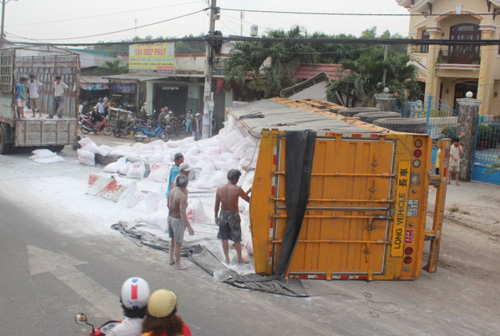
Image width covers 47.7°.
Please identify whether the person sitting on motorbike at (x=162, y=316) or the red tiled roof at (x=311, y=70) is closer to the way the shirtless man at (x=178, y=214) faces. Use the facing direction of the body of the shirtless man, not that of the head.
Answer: the red tiled roof

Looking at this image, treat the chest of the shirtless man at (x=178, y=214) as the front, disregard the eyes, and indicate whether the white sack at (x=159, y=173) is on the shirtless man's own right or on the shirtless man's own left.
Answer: on the shirtless man's own left

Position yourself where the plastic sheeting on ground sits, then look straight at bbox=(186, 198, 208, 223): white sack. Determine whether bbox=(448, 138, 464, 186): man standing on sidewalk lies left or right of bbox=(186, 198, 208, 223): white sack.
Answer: right

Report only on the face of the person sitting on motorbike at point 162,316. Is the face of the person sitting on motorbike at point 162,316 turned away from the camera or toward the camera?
away from the camera

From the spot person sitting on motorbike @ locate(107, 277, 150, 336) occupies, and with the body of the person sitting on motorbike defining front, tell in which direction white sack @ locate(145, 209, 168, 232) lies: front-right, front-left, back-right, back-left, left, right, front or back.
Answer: front-right

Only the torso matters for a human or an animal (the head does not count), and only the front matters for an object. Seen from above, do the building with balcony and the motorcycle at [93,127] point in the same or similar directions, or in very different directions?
very different directions

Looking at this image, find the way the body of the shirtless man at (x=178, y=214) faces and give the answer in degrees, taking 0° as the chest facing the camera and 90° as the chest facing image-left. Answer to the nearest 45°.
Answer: approximately 225°

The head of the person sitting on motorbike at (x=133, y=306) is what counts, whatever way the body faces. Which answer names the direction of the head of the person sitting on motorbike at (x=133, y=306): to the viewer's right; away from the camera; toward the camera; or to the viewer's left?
away from the camera
